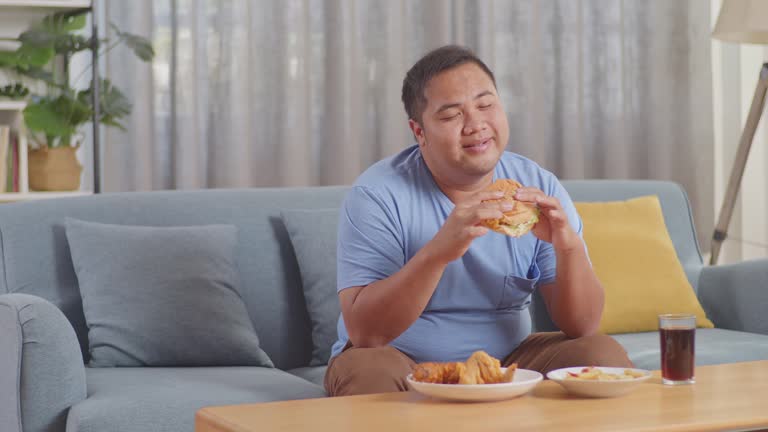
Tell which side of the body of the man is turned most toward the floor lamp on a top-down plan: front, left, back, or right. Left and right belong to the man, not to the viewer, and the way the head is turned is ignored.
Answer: left

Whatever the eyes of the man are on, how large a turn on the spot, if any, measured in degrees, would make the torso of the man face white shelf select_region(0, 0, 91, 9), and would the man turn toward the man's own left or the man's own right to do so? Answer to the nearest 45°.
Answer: approximately 180°

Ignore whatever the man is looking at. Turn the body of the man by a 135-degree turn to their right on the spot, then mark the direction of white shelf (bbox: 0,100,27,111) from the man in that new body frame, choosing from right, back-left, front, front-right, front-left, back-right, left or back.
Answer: front-right

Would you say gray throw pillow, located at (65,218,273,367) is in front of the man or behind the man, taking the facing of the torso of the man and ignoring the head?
behind

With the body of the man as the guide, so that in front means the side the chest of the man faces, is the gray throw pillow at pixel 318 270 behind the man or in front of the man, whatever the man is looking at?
behind

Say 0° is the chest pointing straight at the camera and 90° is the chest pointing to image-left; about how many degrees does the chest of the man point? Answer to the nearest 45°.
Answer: approximately 315°
